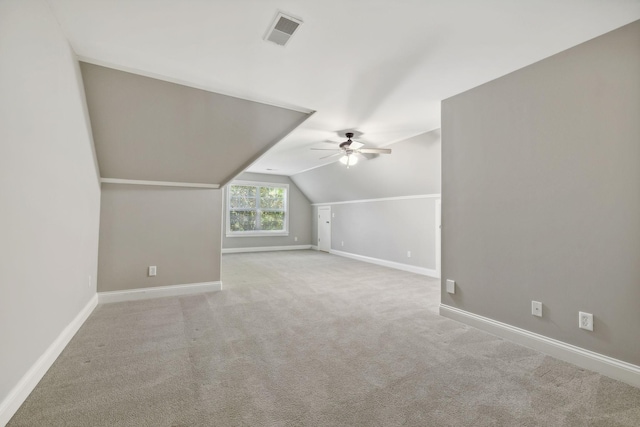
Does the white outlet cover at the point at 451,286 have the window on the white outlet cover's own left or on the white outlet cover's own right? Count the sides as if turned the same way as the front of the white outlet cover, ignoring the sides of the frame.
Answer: on the white outlet cover's own right

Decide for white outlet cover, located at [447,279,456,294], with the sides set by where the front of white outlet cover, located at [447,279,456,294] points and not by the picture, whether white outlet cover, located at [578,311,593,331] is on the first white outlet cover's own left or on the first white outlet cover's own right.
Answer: on the first white outlet cover's own left

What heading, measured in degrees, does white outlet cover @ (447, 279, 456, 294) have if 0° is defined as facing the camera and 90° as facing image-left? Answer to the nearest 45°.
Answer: approximately 45°
